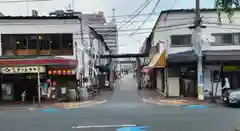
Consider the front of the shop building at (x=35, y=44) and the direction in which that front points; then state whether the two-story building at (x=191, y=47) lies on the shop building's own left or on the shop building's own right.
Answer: on the shop building's own left

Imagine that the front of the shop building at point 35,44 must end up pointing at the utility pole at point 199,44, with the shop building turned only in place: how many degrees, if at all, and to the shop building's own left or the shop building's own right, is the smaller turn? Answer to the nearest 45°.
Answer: approximately 45° to the shop building's own left

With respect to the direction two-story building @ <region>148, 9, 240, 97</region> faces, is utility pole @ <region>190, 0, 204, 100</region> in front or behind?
in front
